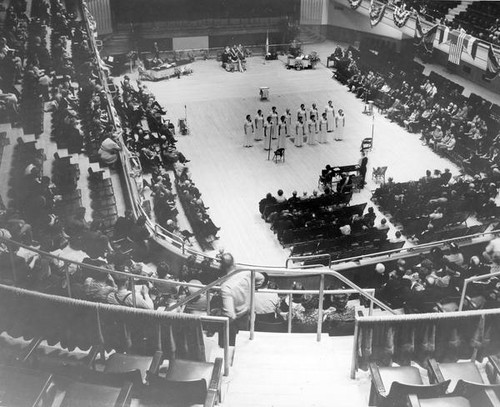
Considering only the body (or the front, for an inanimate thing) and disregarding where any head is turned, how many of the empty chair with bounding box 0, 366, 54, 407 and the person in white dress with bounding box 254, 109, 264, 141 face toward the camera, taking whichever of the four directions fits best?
1

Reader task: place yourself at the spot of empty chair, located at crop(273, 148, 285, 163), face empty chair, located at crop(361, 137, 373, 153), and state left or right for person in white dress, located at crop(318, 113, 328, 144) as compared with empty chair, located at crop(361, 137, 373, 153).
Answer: left

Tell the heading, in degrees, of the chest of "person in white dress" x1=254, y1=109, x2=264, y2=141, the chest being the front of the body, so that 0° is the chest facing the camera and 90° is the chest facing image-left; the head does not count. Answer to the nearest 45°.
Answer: approximately 0°

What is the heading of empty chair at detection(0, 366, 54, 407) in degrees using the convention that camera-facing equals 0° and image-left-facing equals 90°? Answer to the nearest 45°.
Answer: approximately 225°

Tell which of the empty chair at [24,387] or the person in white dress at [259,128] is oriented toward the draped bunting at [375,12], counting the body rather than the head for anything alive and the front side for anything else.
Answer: the empty chair

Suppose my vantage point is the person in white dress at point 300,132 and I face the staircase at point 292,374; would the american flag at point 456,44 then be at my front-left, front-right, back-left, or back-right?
back-left

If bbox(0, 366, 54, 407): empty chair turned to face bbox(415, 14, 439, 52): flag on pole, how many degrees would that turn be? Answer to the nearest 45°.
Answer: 0° — it already faces it

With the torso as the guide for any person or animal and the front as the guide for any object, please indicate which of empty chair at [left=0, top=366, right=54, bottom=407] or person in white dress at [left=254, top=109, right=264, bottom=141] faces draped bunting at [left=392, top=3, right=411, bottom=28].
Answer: the empty chair

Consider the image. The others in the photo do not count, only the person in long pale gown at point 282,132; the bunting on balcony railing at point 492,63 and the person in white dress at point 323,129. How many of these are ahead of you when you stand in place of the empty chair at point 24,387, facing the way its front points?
3

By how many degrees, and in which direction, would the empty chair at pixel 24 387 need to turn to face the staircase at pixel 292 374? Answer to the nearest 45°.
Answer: approximately 45° to its right

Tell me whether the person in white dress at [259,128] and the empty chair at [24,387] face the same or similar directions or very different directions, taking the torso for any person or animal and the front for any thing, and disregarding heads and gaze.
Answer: very different directions

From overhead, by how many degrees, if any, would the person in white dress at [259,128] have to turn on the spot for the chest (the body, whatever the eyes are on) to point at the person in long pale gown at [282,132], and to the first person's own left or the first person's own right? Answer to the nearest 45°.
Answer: approximately 45° to the first person's own left
